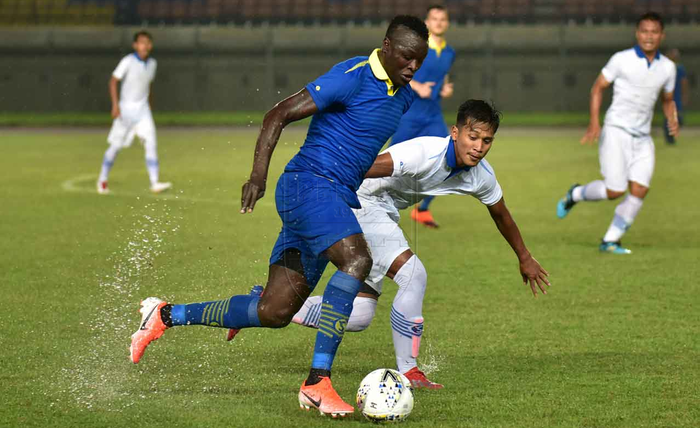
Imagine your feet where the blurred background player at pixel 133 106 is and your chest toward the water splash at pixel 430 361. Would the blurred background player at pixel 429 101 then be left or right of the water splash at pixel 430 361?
left

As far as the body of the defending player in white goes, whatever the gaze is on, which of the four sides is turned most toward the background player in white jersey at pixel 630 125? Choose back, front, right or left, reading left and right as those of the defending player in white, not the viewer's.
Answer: left

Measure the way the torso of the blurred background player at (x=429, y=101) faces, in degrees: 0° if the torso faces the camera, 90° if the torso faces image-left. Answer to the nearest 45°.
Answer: approximately 0°

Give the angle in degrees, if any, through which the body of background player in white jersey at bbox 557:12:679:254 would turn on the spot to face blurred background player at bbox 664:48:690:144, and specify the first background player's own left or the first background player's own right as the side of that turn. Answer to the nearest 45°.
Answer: approximately 135° to the first background player's own left
